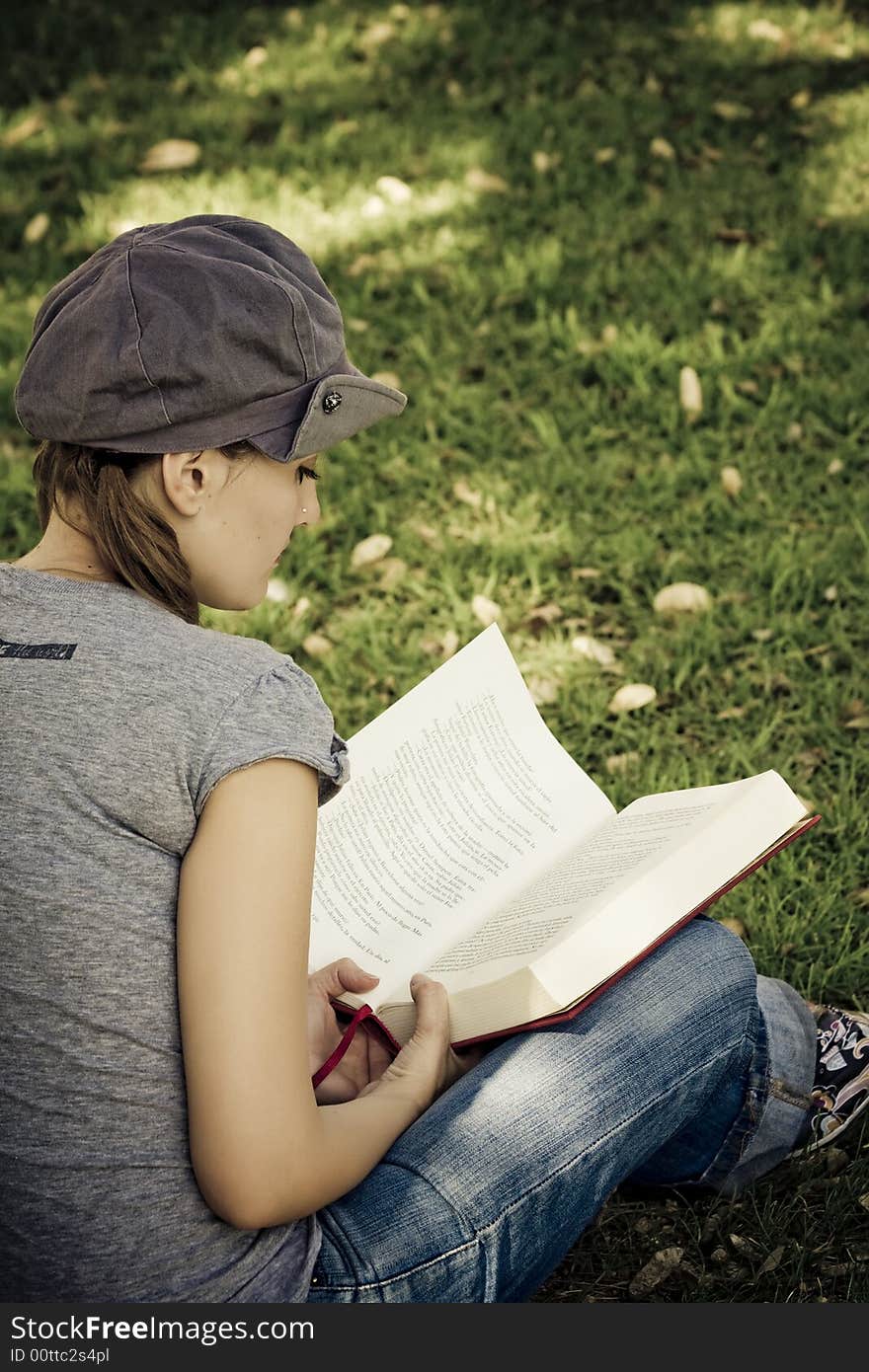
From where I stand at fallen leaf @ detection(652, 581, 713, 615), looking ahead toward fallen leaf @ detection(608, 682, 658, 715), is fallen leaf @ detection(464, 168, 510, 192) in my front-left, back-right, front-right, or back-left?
back-right

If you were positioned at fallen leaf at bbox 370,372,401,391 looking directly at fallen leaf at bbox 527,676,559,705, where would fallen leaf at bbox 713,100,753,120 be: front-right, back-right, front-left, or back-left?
back-left

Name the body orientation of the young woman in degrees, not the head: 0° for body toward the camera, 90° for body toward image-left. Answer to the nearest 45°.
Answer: approximately 225°

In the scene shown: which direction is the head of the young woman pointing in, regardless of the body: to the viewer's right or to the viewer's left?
to the viewer's right

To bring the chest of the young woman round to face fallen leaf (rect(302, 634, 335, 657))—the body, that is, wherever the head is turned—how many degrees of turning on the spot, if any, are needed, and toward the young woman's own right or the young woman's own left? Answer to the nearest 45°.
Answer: approximately 45° to the young woman's own left
